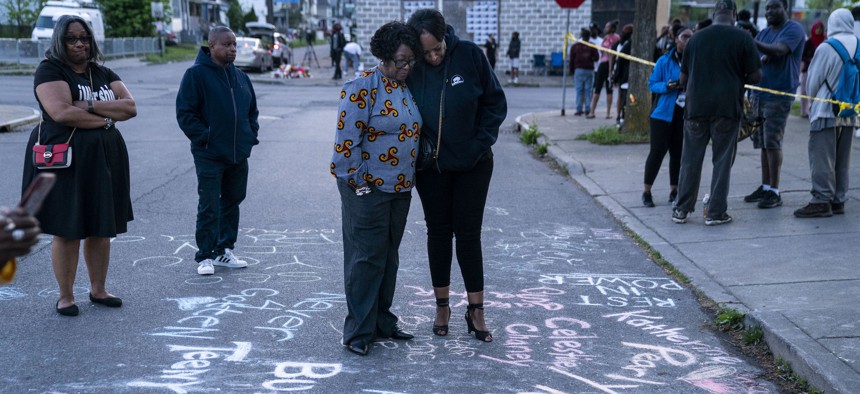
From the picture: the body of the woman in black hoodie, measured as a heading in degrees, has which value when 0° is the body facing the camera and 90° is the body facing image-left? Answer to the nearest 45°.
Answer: approximately 45°

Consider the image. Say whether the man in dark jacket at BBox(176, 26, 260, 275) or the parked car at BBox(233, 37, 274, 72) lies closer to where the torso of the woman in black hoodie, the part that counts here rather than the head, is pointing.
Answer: the man in dark jacket

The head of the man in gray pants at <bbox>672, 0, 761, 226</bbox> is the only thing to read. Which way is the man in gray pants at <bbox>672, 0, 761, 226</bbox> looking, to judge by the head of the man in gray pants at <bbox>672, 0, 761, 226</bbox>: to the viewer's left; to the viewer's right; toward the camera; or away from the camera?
away from the camera

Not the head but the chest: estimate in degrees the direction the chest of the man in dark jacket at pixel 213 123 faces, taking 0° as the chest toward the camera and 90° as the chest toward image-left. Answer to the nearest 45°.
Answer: approximately 315°

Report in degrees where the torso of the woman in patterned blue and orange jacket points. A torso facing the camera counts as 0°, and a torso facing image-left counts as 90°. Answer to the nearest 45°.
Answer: approximately 315°

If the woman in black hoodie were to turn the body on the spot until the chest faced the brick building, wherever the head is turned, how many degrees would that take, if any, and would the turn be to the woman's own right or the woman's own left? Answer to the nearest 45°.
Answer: approximately 135° to the woman's own right

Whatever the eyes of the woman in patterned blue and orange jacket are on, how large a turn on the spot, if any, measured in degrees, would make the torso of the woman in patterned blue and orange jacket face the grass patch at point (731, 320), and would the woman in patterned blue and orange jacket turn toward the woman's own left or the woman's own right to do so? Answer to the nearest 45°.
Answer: approximately 45° to the woman's own left

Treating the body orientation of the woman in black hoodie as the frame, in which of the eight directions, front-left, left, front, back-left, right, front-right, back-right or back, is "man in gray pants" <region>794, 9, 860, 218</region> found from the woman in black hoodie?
back
